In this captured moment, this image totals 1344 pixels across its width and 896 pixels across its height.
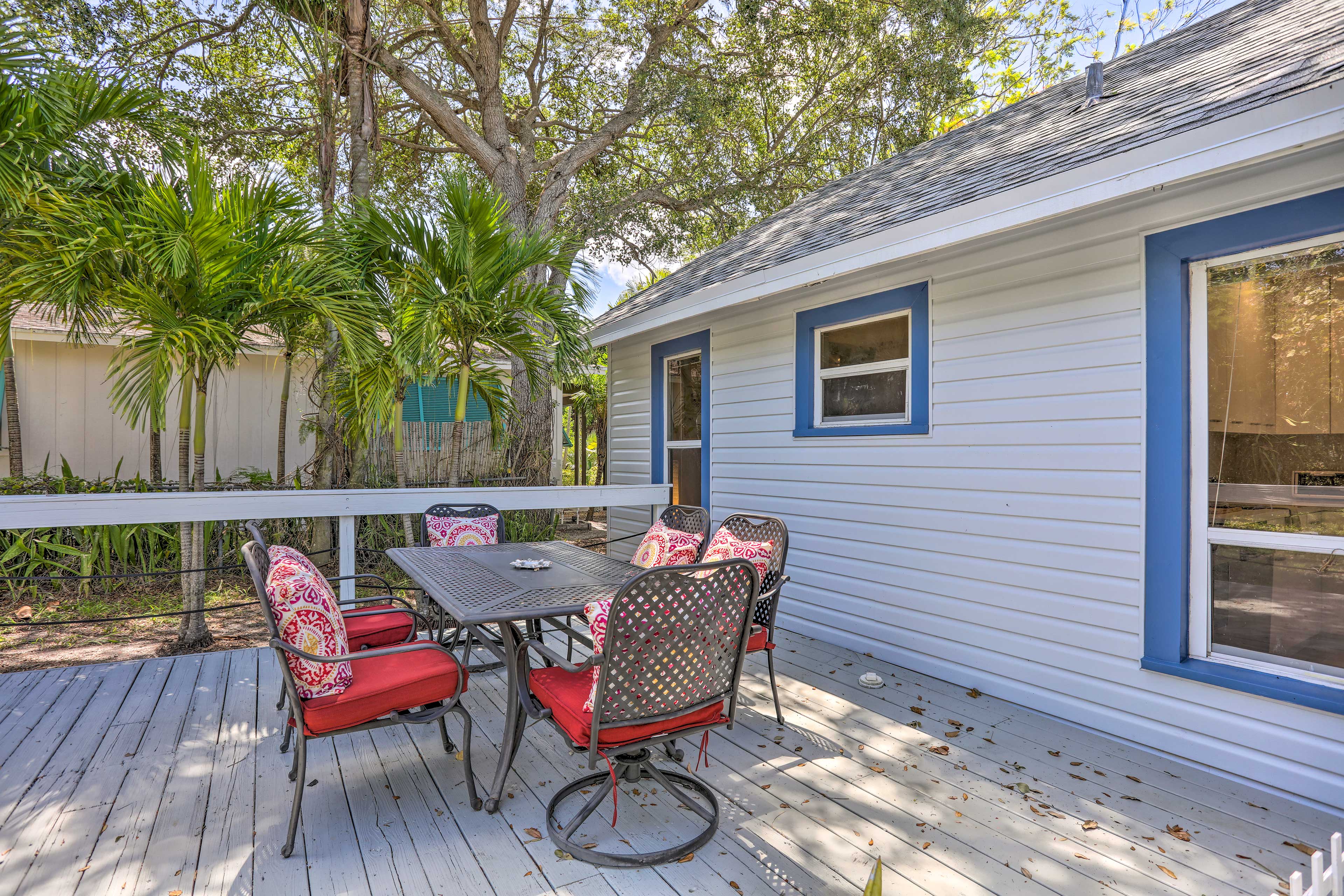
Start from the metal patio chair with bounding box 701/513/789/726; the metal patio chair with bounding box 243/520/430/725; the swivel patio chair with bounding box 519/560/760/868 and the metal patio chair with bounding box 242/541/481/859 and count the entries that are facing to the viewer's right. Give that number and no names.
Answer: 2

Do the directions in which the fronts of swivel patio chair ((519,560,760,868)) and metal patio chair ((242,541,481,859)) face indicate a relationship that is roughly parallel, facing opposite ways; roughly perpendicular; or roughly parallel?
roughly perpendicular

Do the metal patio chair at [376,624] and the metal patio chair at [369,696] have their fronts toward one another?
no

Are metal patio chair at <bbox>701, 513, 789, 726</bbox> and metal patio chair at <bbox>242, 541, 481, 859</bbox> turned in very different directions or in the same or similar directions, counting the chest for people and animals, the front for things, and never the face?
very different directions

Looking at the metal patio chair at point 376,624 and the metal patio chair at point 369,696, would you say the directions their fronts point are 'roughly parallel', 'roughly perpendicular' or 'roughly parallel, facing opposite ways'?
roughly parallel

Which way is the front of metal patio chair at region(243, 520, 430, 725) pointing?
to the viewer's right

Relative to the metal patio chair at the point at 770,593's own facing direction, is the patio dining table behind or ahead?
ahead

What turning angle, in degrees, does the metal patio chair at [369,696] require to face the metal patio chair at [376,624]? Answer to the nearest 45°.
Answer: approximately 90° to its left

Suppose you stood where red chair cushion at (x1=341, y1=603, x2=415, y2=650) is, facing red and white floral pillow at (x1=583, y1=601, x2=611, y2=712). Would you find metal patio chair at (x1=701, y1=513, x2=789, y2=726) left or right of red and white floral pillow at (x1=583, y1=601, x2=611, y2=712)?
left

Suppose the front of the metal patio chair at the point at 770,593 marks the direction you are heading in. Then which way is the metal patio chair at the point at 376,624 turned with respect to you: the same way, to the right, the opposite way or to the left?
the opposite way

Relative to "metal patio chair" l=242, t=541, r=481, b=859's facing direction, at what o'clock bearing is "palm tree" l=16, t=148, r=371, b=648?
The palm tree is roughly at 8 o'clock from the metal patio chair.

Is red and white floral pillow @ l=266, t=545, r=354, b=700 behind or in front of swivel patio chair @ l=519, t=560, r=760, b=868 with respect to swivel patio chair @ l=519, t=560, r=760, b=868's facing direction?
in front

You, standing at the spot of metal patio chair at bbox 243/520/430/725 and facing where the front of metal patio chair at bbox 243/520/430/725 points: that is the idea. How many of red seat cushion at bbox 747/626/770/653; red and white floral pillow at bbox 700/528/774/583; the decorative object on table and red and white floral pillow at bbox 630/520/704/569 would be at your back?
0

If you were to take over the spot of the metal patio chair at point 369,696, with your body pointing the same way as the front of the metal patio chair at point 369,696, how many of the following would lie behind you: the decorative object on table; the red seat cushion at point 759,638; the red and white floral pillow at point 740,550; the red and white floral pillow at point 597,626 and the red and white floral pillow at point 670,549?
0

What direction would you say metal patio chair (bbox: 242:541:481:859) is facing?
to the viewer's right

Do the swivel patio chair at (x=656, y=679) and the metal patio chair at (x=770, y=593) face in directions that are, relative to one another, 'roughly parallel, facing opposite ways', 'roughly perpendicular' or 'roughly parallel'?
roughly perpendicular

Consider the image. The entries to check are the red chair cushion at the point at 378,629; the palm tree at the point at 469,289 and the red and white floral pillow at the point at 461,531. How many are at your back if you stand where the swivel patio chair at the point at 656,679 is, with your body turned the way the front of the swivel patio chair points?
0

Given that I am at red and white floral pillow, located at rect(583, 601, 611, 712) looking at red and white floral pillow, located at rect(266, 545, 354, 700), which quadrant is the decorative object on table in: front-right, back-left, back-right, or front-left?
front-right

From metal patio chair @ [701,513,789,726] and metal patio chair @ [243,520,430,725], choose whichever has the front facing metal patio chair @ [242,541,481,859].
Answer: metal patio chair @ [701,513,789,726]

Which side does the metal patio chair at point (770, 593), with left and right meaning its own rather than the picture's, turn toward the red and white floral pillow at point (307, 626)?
front

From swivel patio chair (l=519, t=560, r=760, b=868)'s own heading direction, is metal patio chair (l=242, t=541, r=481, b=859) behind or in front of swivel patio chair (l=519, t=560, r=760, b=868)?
in front

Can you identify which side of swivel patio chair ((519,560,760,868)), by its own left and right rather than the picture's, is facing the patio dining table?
front
